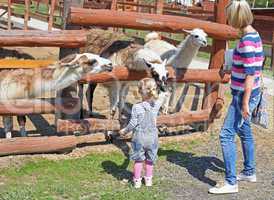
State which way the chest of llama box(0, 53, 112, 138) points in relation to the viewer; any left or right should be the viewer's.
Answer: facing to the right of the viewer

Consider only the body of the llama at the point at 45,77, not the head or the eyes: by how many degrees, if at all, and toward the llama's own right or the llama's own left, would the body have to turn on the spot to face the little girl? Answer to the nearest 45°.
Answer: approximately 45° to the llama's own right

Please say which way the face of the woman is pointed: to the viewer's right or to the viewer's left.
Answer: to the viewer's left

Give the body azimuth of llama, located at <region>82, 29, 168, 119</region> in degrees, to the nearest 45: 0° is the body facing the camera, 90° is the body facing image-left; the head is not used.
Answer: approximately 315°

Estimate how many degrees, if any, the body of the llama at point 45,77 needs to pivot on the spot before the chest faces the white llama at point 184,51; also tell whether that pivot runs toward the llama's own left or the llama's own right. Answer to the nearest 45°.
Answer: approximately 45° to the llama's own left

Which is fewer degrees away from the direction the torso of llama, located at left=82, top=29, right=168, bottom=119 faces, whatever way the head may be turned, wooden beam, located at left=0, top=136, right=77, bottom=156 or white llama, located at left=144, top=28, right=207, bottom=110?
the white llama

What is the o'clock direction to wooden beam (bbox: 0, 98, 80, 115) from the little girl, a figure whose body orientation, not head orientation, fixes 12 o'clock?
The wooden beam is roughly at 10 o'clock from the little girl.

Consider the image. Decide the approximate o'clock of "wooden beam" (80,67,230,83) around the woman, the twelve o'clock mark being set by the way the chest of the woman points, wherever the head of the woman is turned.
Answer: The wooden beam is roughly at 2 o'clock from the woman.

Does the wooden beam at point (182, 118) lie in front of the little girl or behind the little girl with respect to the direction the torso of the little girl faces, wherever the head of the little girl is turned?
in front

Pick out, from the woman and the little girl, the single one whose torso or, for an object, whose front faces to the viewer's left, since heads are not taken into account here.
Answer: the woman

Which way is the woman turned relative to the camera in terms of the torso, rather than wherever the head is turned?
to the viewer's left

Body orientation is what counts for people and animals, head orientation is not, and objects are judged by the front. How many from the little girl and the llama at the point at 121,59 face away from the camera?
1

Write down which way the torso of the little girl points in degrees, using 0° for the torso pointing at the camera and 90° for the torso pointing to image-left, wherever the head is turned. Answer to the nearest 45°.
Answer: approximately 180°
